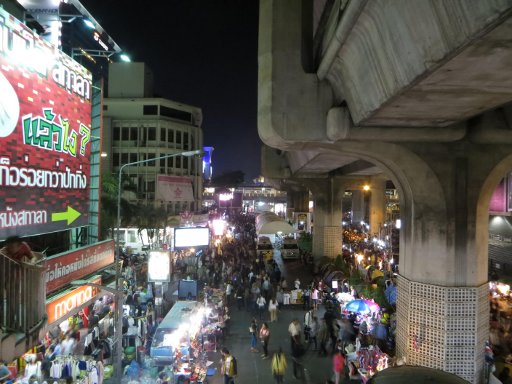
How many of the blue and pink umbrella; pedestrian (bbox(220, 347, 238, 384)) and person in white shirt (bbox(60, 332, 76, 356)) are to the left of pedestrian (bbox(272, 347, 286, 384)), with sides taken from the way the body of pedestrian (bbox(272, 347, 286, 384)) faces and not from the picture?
2

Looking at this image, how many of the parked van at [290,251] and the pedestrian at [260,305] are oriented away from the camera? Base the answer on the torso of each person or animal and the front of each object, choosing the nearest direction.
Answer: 1

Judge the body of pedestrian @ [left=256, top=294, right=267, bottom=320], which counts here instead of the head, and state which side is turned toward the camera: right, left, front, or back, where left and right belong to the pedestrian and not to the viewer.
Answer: back

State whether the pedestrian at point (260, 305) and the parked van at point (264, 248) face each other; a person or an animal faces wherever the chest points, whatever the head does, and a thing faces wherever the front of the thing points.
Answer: yes

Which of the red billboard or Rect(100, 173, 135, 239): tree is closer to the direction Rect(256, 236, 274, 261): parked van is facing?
the red billboard

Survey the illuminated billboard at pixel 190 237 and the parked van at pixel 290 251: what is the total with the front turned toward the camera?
2

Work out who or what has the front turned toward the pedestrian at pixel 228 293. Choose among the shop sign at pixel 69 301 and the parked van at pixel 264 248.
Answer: the parked van

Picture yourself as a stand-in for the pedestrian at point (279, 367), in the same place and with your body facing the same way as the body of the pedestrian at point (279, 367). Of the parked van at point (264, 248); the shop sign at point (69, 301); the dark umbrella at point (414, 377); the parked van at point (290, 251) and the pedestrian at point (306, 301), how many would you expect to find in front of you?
3

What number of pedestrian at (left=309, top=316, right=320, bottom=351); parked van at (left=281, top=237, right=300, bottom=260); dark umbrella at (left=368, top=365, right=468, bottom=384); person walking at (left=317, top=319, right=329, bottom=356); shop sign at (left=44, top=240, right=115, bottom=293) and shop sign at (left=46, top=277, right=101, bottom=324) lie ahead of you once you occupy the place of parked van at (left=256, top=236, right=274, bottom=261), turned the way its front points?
5

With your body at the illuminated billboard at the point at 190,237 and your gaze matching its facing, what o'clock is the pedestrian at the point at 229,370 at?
The pedestrian is roughly at 12 o'clock from the illuminated billboard.

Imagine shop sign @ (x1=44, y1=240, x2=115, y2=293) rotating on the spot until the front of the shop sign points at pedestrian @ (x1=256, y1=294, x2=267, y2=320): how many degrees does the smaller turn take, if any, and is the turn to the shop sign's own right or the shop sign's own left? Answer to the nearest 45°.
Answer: approximately 90° to the shop sign's own left

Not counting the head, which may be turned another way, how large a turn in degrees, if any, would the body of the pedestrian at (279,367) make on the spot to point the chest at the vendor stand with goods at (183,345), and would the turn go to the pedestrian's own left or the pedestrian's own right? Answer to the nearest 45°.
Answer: approximately 90° to the pedestrian's own left

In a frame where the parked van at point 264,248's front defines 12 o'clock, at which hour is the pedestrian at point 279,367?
The pedestrian is roughly at 12 o'clock from the parked van.

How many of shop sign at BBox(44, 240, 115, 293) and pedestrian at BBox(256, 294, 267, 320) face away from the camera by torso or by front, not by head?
1

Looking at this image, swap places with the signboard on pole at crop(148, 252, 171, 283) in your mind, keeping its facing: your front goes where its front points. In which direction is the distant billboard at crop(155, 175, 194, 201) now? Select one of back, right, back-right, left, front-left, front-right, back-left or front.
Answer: back

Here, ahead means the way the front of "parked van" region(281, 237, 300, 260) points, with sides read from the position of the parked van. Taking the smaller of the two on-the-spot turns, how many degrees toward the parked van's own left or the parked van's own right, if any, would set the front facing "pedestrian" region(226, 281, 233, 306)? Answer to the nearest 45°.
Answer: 0° — it already faces them
